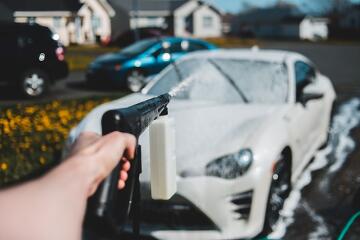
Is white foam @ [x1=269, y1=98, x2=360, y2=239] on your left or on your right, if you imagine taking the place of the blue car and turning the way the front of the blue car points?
on your left

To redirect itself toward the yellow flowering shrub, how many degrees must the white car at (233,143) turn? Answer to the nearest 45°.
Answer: approximately 90° to its right

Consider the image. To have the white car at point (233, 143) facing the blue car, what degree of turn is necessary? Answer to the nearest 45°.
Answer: approximately 135° to its right
